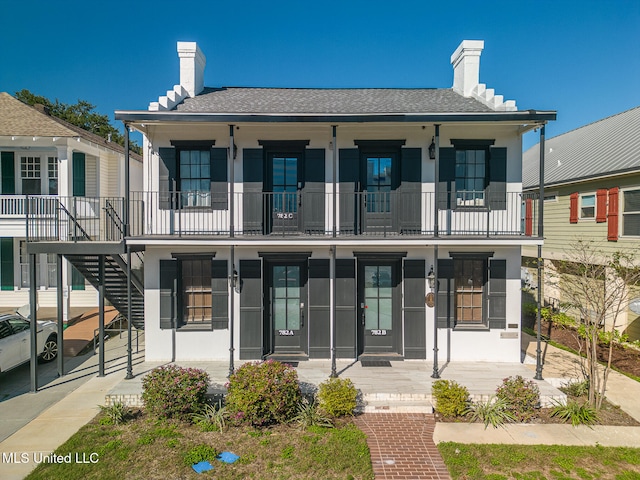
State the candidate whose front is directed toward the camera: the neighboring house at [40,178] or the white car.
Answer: the neighboring house

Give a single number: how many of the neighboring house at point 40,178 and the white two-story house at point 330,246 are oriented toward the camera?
2

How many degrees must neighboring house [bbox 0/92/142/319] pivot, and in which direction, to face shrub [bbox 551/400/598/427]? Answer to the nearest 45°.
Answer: approximately 45° to its left

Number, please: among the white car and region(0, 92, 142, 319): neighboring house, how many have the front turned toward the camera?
1

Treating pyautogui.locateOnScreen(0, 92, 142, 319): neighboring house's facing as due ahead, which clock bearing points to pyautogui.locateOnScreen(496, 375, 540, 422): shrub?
The shrub is roughly at 11 o'clock from the neighboring house.

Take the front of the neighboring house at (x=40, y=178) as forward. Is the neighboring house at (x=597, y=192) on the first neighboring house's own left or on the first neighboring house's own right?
on the first neighboring house's own left

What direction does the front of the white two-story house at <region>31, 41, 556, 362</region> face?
toward the camera

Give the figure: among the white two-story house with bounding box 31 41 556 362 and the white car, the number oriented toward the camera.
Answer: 1

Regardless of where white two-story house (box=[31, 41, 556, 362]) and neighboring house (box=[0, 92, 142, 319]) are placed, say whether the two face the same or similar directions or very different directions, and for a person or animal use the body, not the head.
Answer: same or similar directions
